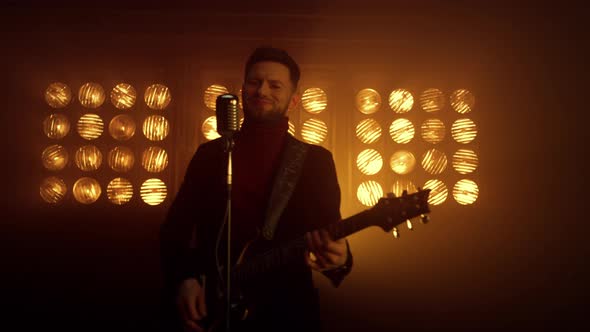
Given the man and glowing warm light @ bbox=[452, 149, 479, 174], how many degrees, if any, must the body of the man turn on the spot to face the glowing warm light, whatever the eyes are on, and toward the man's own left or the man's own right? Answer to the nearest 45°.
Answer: approximately 135° to the man's own left

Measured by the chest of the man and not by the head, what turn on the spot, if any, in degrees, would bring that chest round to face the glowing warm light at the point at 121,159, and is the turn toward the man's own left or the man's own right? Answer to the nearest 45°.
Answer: approximately 135° to the man's own right

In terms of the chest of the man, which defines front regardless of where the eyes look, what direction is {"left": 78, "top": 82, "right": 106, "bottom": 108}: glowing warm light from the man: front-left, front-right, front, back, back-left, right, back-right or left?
back-right

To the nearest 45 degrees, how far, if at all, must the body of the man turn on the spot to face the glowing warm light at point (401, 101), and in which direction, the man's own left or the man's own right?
approximately 135° to the man's own left

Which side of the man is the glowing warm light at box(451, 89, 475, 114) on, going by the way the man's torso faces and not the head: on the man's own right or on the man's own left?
on the man's own left

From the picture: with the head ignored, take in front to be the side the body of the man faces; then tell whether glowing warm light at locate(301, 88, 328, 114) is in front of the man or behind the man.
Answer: behind

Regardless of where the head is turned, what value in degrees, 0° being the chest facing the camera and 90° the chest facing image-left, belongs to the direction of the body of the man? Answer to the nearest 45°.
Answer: approximately 0°

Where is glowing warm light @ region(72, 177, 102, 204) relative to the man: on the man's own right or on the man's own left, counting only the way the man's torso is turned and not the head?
on the man's own right

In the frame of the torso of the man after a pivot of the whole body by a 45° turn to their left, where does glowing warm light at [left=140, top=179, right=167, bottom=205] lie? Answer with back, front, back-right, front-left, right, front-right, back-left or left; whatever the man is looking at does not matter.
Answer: back

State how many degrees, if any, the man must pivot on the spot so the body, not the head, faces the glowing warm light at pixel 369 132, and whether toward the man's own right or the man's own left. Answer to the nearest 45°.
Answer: approximately 135° to the man's own left

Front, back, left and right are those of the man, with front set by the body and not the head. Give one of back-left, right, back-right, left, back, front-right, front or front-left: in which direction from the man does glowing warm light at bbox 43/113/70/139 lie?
back-right

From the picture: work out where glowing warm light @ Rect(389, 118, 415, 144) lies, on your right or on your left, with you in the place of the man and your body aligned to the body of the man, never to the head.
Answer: on your left
